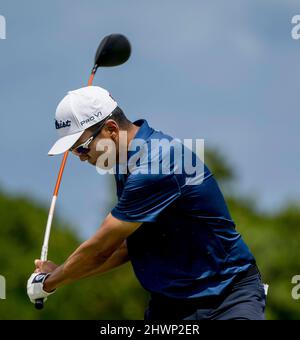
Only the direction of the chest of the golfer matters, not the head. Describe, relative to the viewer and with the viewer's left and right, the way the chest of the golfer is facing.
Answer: facing to the left of the viewer

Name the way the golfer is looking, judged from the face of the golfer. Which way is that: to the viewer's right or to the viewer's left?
to the viewer's left
